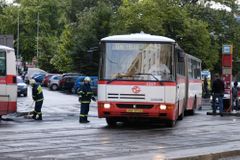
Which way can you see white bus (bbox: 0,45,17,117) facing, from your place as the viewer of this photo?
facing away from the viewer and to the left of the viewer

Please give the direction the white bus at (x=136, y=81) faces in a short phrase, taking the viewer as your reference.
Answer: facing the viewer

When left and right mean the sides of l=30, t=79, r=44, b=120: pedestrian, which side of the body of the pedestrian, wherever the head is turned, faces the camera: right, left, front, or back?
left

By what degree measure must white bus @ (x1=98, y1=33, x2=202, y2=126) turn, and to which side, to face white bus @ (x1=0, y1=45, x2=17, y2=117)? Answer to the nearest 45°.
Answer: approximately 90° to its right
